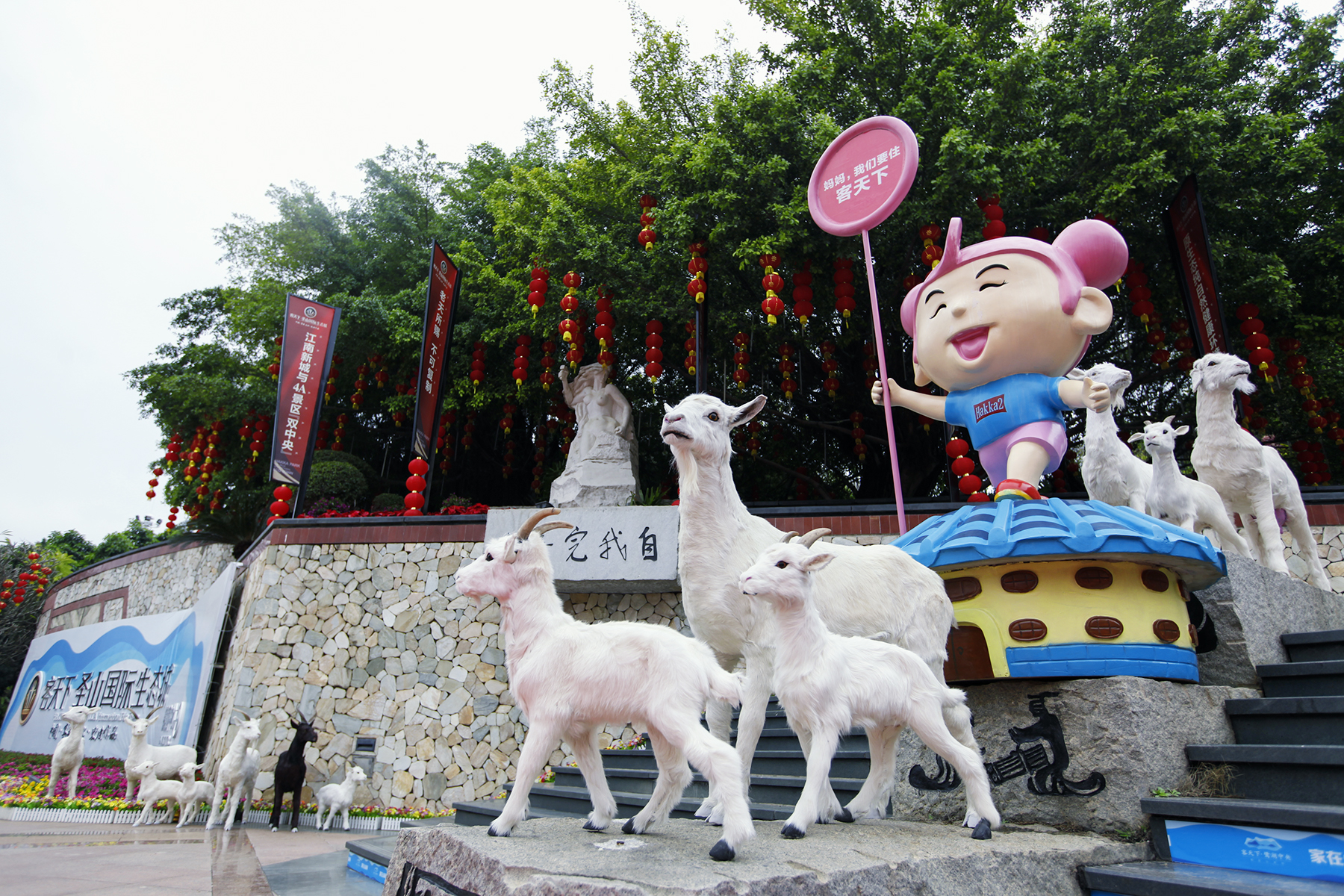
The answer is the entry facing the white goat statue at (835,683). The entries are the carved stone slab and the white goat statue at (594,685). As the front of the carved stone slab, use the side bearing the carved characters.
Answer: the carved stone slab

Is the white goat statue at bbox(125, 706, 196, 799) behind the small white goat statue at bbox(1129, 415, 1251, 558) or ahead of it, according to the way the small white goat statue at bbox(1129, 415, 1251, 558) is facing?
ahead

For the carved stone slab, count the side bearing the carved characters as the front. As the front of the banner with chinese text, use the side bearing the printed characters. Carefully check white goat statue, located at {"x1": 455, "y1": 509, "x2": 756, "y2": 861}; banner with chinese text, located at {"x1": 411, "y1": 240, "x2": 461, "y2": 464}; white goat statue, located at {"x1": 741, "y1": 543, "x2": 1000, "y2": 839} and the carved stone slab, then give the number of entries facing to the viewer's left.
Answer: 2

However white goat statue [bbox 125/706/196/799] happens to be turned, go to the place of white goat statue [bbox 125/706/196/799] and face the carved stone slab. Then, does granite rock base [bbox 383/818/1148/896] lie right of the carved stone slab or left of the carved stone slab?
right

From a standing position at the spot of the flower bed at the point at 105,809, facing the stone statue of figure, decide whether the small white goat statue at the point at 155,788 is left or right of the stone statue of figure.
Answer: right

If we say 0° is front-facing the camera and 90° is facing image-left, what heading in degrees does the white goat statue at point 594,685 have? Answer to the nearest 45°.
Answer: approximately 90°

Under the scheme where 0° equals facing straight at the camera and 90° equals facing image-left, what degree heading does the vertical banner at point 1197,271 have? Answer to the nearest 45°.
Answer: approximately 45°

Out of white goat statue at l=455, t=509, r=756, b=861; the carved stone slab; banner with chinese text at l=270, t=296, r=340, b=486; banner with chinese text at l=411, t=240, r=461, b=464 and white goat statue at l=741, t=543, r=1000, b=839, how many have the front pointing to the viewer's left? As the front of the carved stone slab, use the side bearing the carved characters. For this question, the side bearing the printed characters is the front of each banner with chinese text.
2
